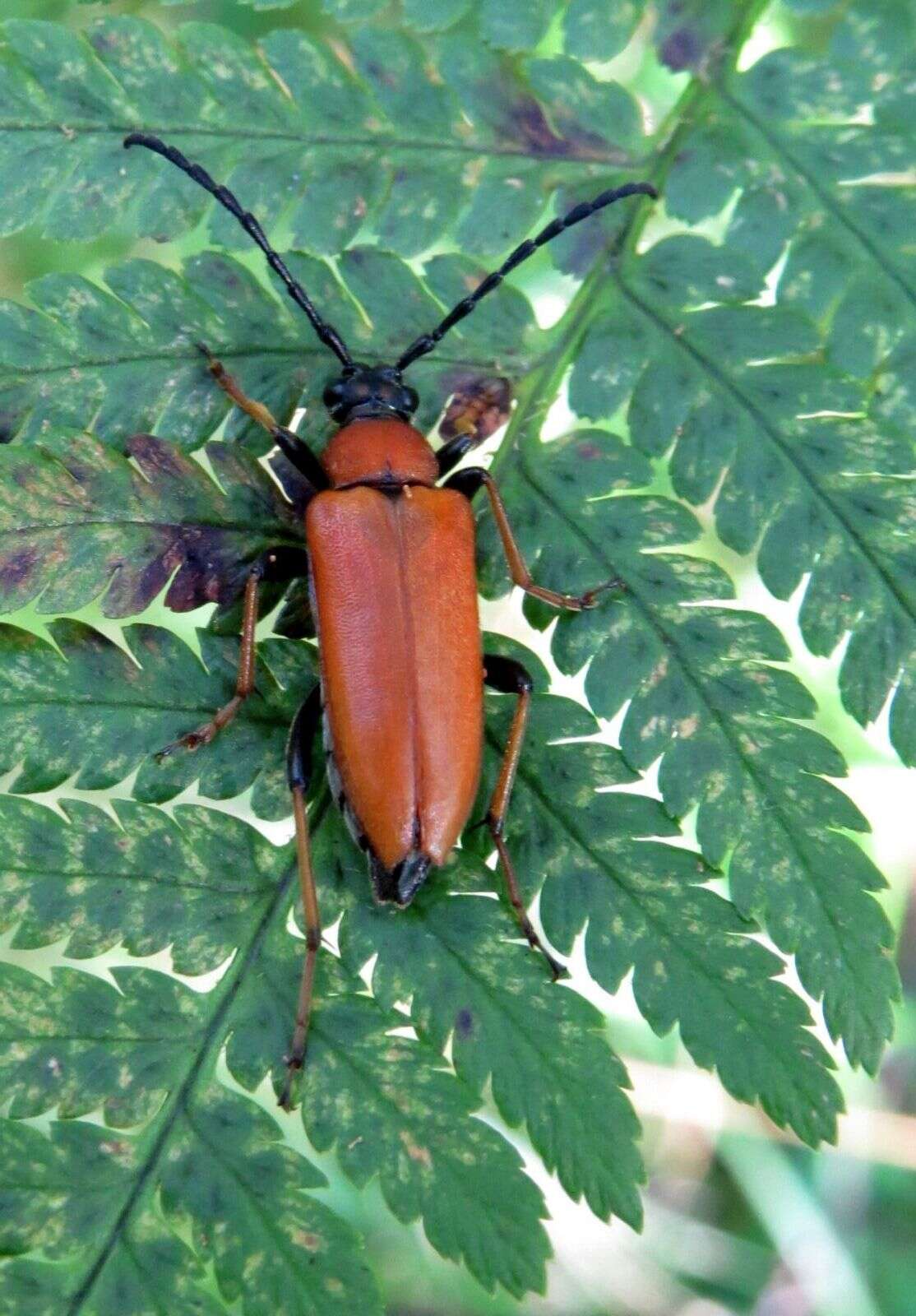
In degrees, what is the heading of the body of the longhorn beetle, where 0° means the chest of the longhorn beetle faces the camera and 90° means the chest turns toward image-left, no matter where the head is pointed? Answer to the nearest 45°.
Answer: approximately 180°
